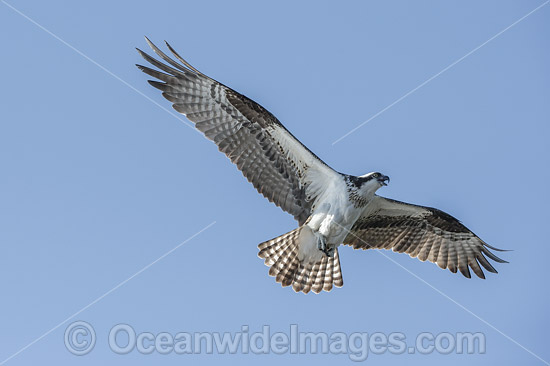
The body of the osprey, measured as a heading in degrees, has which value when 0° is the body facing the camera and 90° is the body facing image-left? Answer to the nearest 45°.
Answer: approximately 315°
